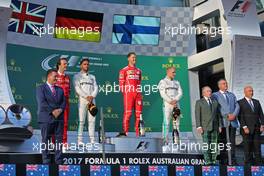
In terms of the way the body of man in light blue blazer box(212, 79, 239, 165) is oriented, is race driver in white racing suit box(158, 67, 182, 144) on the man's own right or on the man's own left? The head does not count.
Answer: on the man's own right

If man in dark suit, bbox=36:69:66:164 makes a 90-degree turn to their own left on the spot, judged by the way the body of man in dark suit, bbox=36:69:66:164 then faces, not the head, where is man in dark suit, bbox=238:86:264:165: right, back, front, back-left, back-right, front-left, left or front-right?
front-right

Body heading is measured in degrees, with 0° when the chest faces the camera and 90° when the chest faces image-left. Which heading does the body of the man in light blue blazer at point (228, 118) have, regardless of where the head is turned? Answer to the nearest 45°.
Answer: approximately 0°

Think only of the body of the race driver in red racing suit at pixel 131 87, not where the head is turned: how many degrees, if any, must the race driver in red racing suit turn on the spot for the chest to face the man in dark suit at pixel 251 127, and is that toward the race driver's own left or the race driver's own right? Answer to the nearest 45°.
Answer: approximately 45° to the race driver's own left

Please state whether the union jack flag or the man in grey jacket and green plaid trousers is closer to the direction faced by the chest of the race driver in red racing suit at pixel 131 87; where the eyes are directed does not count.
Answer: the man in grey jacket and green plaid trousers

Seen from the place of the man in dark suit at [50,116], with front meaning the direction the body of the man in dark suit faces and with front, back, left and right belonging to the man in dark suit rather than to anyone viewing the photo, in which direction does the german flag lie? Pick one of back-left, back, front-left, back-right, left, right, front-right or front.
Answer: back-left

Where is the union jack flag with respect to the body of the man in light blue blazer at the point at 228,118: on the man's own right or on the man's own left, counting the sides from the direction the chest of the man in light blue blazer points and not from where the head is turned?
on the man's own right

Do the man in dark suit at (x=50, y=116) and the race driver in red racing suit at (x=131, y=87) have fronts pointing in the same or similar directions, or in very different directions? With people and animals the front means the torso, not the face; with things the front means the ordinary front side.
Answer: same or similar directions

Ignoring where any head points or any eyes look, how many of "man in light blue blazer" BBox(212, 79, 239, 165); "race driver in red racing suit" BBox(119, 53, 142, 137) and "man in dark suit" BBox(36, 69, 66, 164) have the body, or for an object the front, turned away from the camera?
0

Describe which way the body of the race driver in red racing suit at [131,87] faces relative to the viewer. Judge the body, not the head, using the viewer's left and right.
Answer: facing the viewer and to the right of the viewer

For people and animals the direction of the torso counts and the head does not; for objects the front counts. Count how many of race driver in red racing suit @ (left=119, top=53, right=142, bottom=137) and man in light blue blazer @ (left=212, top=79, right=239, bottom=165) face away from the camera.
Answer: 0
